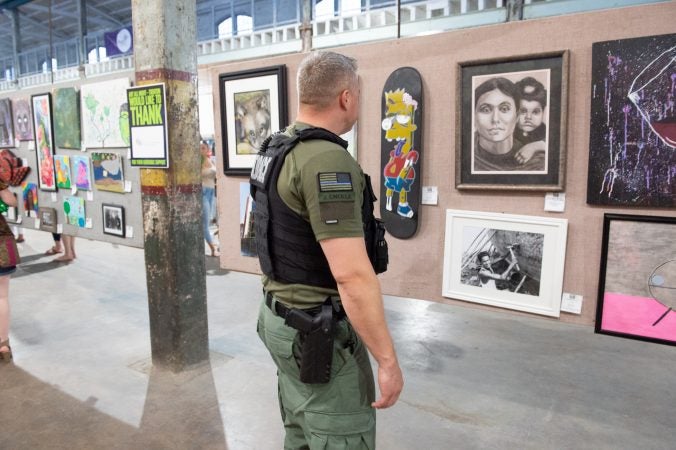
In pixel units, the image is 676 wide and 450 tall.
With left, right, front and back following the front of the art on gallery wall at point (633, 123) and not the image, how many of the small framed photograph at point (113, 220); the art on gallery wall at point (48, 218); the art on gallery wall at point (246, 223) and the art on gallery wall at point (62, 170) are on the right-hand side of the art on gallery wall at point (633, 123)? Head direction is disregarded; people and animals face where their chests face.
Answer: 4

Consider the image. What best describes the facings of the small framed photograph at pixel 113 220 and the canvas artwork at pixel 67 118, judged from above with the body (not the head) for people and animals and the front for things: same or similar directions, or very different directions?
same or similar directions

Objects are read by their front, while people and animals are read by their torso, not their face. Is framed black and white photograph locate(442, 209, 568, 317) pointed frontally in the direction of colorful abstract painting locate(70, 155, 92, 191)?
no

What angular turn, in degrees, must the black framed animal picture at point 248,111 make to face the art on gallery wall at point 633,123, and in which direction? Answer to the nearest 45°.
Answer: approximately 90° to its left

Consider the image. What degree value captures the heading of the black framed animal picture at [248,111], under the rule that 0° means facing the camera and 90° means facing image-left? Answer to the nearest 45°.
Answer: approximately 45°

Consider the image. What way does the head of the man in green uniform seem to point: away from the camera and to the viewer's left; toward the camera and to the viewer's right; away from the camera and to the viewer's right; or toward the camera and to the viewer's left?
away from the camera and to the viewer's right

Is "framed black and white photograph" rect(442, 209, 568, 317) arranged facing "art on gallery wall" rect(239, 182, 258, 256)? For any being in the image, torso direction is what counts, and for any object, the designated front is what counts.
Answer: no

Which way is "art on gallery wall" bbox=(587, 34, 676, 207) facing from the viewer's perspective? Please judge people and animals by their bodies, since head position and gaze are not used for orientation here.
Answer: toward the camera

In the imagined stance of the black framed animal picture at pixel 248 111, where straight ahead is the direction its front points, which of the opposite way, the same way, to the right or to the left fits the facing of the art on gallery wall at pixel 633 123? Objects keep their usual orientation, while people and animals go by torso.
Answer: the same way

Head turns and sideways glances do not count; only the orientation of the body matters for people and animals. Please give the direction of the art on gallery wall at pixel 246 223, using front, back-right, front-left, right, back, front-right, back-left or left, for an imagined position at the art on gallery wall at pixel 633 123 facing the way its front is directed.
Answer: right

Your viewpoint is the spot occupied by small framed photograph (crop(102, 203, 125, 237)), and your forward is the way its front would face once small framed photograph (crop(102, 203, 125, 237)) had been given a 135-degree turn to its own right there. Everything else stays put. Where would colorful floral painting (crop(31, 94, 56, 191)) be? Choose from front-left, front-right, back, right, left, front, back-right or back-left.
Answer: front-left

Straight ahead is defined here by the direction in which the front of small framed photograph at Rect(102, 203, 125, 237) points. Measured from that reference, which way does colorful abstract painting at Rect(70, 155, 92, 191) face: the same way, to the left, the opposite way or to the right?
the same way

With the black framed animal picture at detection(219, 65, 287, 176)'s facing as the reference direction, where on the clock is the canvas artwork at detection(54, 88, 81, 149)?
The canvas artwork is roughly at 3 o'clock from the black framed animal picture.
